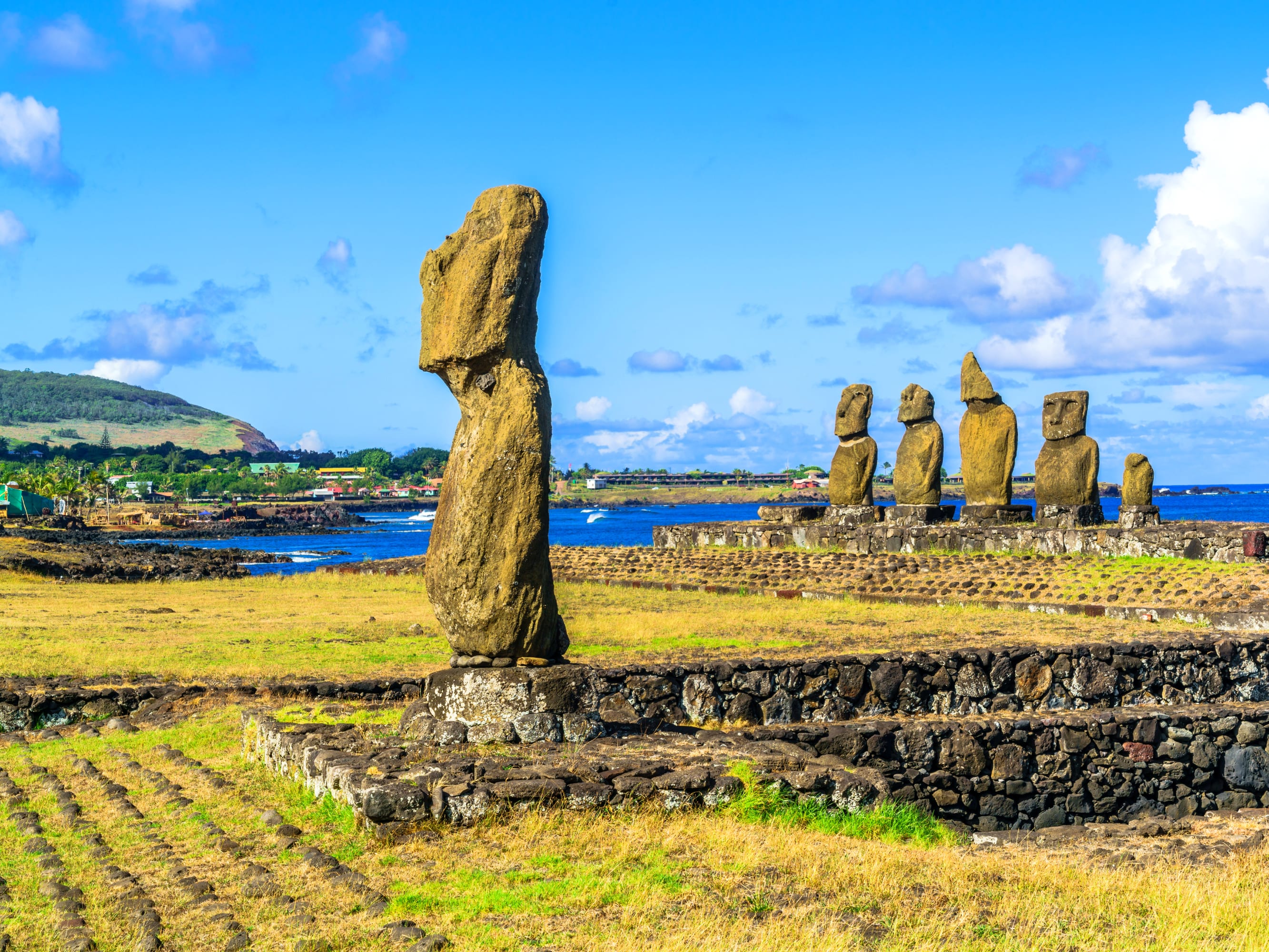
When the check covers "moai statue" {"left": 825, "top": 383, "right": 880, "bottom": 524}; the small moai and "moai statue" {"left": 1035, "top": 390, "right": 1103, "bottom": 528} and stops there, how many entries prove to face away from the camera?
0

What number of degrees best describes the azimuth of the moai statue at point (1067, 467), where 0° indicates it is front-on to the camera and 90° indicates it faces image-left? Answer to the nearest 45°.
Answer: approximately 45°

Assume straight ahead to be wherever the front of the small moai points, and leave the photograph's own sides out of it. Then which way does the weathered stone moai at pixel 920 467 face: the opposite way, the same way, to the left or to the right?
the same way

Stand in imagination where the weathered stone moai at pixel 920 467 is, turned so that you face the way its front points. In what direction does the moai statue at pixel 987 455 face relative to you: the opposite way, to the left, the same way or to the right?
the same way

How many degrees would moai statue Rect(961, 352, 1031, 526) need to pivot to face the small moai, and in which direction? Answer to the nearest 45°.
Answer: approximately 135° to its left

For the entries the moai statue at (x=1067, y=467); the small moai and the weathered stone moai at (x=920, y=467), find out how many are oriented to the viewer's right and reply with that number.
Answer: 0

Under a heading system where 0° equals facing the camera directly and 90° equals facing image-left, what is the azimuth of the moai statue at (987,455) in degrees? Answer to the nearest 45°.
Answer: approximately 45°

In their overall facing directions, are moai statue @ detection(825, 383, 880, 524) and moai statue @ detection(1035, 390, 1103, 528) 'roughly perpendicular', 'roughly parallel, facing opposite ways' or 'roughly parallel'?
roughly parallel

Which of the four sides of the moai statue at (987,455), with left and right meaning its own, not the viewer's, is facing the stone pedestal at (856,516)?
right

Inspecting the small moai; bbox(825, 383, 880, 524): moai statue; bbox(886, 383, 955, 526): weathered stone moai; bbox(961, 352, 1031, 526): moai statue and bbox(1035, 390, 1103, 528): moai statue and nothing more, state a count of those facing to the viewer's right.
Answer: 0

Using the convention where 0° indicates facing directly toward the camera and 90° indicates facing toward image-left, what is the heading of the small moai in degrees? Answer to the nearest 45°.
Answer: approximately 45°

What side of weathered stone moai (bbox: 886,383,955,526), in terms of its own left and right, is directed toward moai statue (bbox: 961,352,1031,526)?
left

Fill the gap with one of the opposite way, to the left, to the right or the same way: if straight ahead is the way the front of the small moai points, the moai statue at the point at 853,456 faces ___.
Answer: the same way

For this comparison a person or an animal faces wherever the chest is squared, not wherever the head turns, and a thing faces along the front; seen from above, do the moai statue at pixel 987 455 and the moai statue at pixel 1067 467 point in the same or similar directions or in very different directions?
same or similar directions
